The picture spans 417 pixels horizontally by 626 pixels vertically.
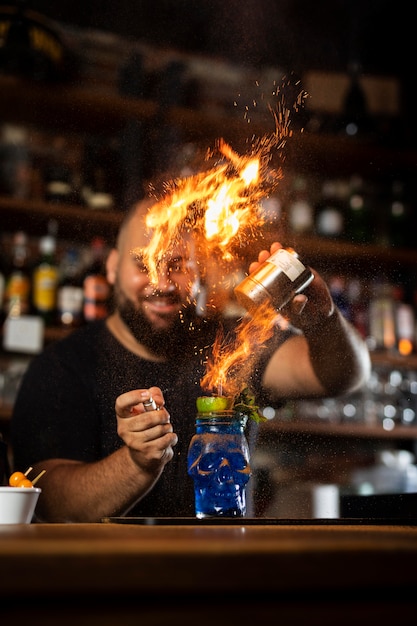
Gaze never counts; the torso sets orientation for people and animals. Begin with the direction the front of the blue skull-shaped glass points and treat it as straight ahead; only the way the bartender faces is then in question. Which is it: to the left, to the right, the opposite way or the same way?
the same way

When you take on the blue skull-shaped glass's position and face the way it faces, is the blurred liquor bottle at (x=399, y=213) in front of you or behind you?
behind

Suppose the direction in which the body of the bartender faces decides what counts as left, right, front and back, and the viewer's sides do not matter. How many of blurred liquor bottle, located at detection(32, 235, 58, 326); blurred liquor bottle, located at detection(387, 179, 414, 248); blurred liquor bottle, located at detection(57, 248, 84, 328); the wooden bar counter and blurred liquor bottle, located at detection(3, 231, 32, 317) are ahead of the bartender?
1

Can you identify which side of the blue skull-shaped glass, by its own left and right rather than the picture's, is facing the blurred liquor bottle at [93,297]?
back

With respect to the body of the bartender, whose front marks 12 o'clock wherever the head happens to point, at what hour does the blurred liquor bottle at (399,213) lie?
The blurred liquor bottle is roughly at 7 o'clock from the bartender.

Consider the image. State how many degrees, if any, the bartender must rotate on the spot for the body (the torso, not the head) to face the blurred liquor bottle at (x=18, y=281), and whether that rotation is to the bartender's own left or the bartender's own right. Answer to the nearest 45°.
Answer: approximately 135° to the bartender's own right

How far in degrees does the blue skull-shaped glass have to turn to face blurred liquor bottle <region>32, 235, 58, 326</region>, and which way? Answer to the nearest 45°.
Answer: approximately 135° to its right

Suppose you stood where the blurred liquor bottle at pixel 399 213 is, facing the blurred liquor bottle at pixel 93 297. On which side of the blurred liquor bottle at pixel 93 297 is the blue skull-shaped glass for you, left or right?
left

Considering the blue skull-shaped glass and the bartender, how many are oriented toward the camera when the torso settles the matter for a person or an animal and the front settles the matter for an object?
2

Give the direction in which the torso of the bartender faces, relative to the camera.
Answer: toward the camera

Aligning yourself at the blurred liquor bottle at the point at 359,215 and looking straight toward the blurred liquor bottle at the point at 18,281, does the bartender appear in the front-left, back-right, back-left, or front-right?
front-left
